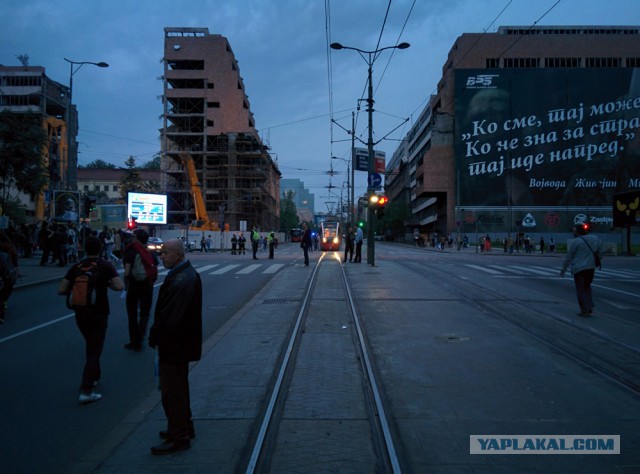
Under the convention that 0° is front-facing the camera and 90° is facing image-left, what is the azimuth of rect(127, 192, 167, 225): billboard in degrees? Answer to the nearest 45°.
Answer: approximately 0°

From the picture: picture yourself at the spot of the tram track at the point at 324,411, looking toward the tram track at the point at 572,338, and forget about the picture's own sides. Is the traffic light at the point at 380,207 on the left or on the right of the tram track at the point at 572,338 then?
left

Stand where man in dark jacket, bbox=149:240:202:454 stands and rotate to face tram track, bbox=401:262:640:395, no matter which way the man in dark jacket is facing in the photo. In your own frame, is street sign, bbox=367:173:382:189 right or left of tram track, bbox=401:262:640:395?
left

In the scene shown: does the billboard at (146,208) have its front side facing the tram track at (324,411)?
yes

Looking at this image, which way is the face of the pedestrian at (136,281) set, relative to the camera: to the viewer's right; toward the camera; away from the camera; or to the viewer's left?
away from the camera

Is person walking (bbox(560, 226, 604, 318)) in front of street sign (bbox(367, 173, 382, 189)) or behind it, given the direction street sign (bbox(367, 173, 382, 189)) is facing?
in front
